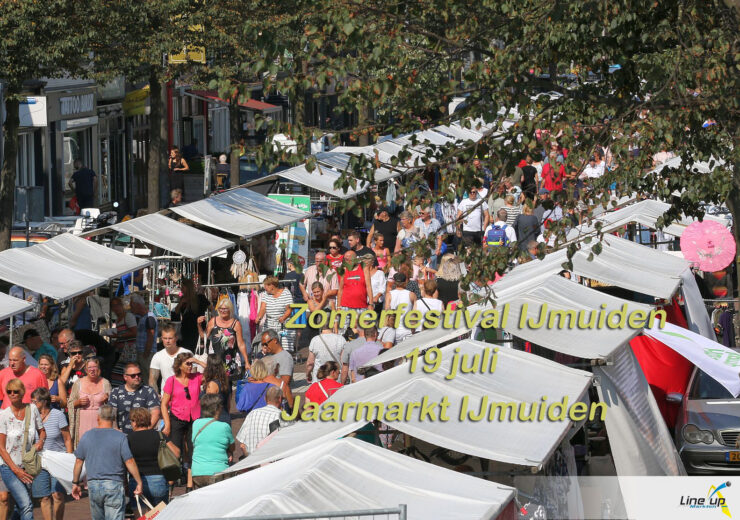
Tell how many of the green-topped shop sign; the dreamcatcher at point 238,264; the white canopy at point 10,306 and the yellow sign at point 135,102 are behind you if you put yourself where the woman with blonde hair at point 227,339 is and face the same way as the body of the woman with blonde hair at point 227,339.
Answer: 3

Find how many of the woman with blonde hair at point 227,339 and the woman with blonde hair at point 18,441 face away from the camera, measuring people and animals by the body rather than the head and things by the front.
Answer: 0

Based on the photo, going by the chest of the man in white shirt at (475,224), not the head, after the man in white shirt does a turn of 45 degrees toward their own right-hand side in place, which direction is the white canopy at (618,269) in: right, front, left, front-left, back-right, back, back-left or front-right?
front-left

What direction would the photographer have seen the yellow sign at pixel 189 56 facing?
facing the viewer

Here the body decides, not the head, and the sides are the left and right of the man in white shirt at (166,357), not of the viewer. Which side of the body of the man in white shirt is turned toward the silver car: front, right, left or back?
left
